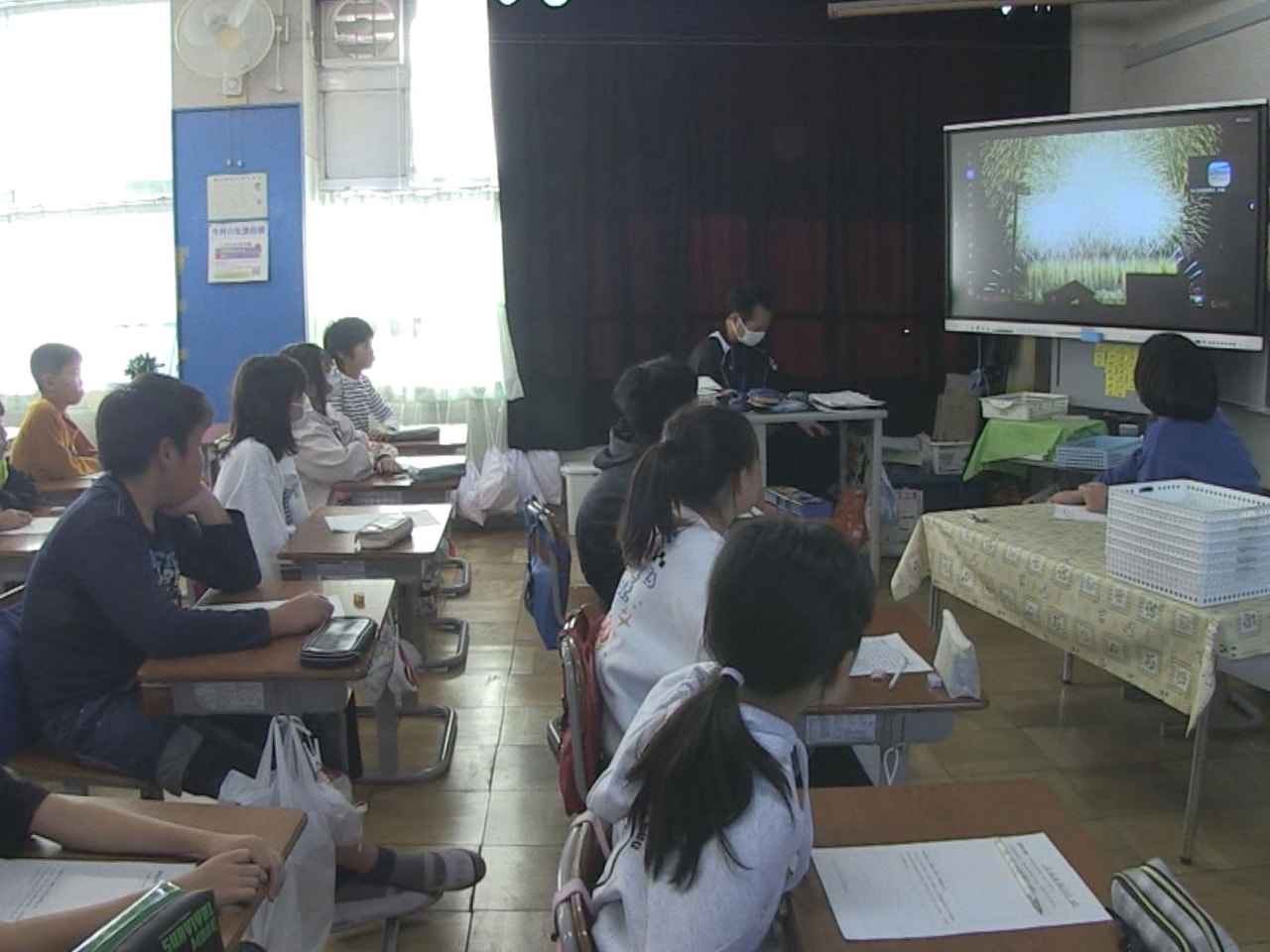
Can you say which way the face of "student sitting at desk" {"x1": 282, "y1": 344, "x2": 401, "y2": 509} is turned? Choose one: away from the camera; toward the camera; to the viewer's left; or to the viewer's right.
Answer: to the viewer's right

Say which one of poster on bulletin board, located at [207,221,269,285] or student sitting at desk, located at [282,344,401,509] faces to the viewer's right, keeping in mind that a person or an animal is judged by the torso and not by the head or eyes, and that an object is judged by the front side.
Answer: the student sitting at desk

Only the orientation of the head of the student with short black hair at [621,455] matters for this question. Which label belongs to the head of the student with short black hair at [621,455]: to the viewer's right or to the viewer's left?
to the viewer's right

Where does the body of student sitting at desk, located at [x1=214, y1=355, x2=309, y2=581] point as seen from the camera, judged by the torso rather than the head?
to the viewer's right

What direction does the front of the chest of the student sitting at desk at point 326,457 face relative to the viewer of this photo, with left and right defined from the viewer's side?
facing to the right of the viewer

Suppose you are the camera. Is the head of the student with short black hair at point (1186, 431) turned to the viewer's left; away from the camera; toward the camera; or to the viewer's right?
away from the camera

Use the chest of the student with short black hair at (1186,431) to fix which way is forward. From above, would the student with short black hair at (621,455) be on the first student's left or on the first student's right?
on the first student's left

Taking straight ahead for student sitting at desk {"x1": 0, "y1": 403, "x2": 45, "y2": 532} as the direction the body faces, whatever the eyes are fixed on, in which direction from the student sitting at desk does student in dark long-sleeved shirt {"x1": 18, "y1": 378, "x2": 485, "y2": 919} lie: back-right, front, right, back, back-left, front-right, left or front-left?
right

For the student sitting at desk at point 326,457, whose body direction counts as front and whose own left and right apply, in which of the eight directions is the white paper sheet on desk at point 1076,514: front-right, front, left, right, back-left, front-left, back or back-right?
front-right

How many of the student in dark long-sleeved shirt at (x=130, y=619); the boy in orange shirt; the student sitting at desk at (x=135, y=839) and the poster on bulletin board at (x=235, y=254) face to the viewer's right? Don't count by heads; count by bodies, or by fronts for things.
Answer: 3

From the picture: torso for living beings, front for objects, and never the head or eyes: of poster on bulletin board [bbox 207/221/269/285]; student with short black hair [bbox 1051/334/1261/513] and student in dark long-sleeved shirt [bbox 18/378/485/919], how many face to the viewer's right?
1
